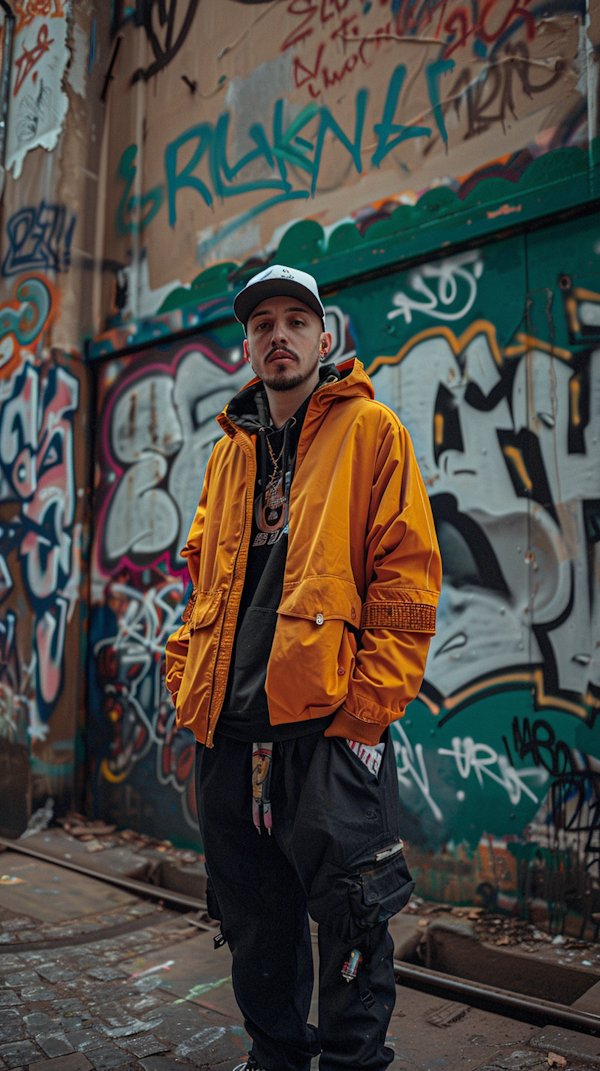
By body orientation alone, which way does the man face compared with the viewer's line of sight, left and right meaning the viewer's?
facing the viewer and to the left of the viewer

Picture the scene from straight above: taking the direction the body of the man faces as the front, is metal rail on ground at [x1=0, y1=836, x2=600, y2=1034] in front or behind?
behind

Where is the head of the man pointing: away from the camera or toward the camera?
toward the camera

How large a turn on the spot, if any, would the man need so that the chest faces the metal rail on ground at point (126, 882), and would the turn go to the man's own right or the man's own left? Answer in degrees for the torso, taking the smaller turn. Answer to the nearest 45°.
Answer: approximately 135° to the man's own right
